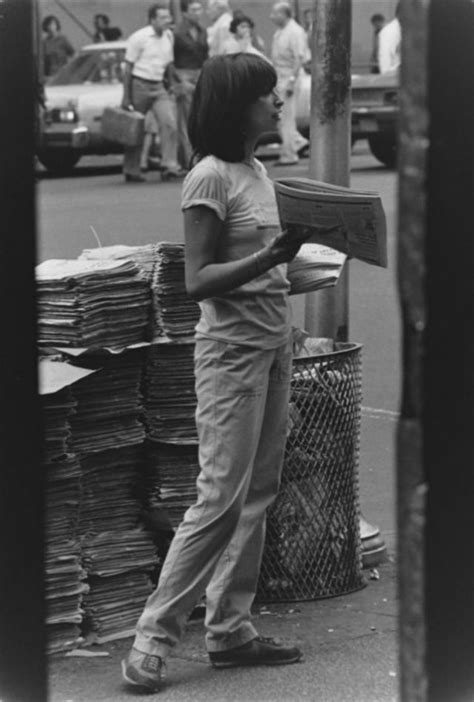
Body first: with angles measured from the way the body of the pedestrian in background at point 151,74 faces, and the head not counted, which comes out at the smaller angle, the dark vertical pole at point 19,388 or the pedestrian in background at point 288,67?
the dark vertical pole

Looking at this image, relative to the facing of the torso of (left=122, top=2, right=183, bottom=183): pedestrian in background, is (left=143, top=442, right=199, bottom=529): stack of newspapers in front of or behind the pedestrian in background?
in front

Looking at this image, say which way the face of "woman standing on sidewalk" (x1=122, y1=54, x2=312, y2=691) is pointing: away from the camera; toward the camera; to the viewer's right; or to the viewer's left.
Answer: to the viewer's right

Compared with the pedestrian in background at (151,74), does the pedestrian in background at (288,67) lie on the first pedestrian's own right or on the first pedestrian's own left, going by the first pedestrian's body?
on the first pedestrian's own left

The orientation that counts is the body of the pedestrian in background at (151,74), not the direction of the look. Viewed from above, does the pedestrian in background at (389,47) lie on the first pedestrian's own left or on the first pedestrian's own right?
on the first pedestrian's own left

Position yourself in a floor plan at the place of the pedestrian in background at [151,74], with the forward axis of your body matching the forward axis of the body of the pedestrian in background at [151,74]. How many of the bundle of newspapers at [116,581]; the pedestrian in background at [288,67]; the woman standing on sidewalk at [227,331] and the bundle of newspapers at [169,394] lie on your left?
1

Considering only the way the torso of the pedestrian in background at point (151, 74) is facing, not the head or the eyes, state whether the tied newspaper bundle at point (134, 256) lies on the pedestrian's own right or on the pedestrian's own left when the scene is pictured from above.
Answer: on the pedestrian's own right

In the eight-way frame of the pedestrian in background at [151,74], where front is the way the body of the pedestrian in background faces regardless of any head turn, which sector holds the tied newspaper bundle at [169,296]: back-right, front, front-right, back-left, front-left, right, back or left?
front-right

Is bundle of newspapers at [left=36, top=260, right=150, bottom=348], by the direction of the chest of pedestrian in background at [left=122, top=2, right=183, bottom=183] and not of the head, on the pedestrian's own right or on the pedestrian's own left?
on the pedestrian's own right

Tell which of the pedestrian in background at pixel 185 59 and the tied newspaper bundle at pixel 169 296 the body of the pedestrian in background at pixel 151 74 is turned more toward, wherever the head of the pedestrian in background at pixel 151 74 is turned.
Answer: the tied newspaper bundle

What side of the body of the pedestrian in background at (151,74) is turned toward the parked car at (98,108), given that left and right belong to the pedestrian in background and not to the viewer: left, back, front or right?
back

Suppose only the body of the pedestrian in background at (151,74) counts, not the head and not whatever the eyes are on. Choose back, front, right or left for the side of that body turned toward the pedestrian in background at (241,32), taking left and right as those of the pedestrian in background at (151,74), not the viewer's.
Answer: left

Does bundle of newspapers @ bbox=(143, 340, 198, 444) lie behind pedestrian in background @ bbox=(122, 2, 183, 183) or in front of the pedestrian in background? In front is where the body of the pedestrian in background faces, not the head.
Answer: in front
